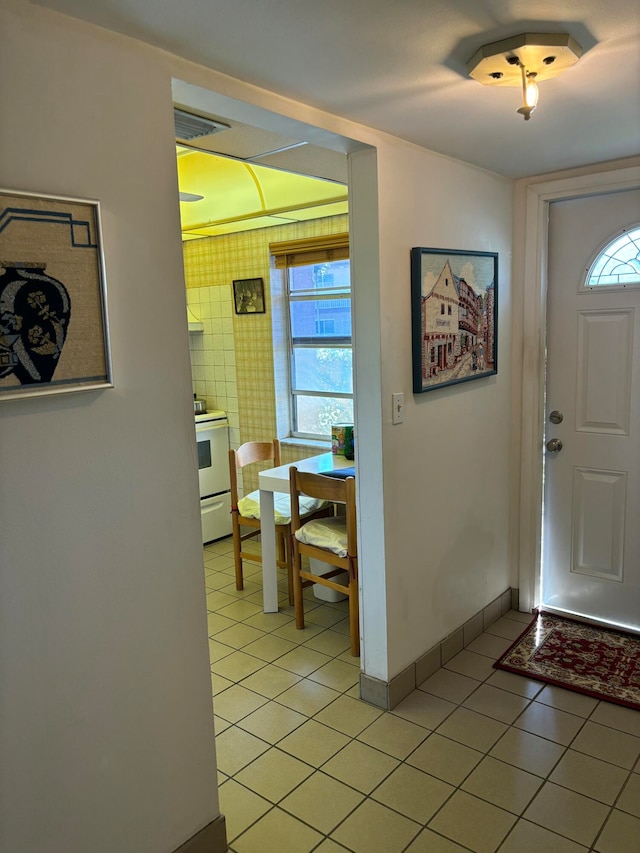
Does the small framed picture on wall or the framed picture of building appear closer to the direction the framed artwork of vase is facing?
the framed picture of building

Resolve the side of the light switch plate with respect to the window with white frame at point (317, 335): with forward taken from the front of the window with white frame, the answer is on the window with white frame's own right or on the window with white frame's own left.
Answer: on the window with white frame's own left

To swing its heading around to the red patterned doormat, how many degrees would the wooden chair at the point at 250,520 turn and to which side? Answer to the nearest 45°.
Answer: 0° — it already faces it

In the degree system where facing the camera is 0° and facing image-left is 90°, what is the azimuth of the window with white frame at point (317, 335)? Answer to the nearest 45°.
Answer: approximately 45°

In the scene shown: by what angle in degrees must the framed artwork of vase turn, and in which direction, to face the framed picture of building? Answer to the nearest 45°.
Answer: approximately 90° to its left

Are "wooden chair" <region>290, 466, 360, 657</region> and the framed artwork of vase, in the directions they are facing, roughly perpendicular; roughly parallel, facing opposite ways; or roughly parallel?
roughly perpendicular

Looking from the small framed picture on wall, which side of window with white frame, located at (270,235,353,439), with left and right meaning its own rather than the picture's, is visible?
right

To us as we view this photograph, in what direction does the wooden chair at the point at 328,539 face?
facing away from the viewer and to the right of the viewer

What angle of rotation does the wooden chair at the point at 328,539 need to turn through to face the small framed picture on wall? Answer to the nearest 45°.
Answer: approximately 45° to its left

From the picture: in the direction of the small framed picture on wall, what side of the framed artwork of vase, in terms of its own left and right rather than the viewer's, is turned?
left

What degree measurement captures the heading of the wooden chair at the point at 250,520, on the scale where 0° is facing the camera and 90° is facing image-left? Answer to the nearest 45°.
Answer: approximately 315°
